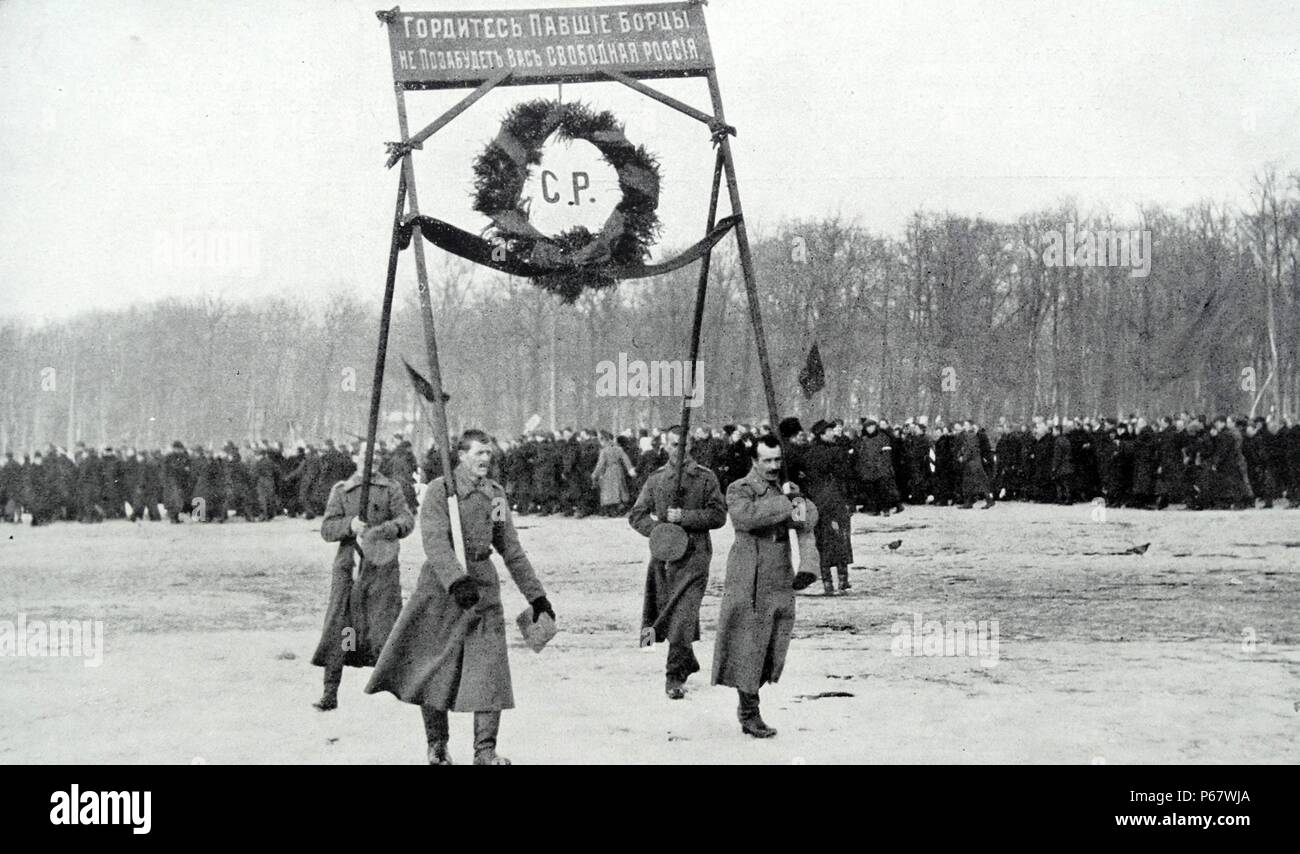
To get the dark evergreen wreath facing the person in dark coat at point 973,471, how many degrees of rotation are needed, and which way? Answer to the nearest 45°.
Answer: approximately 135° to its left

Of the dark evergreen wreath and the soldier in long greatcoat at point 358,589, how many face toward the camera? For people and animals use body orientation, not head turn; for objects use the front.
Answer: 2

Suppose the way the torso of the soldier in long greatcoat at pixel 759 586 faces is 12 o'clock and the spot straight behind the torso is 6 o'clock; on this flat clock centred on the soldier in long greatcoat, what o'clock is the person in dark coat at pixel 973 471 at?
The person in dark coat is roughly at 8 o'clock from the soldier in long greatcoat.

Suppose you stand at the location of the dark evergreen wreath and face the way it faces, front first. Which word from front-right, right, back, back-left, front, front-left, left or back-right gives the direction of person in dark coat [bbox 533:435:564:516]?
back

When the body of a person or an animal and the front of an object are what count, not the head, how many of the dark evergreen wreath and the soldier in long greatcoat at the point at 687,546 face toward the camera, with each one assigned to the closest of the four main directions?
2

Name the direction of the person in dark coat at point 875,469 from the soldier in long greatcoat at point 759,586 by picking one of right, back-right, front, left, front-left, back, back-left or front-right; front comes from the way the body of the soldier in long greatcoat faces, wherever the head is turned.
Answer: back-left

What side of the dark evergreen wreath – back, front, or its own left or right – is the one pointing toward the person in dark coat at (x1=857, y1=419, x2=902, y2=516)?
back

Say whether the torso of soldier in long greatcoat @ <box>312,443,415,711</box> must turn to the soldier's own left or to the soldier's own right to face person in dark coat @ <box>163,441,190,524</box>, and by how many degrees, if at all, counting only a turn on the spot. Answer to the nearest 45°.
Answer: approximately 180°

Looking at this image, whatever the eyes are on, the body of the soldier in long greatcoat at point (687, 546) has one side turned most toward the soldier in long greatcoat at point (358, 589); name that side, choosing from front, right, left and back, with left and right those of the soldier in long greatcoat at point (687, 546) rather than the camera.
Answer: right

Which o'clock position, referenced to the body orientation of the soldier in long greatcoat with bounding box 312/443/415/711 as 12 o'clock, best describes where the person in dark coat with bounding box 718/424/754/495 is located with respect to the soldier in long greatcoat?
The person in dark coat is roughly at 7 o'clock from the soldier in long greatcoat.

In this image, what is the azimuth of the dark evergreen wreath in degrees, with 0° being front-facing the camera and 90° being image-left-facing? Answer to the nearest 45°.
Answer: approximately 0°

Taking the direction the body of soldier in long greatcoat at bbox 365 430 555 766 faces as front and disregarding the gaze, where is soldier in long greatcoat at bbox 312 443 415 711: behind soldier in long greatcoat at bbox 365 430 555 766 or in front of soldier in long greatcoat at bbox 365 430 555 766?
behind
